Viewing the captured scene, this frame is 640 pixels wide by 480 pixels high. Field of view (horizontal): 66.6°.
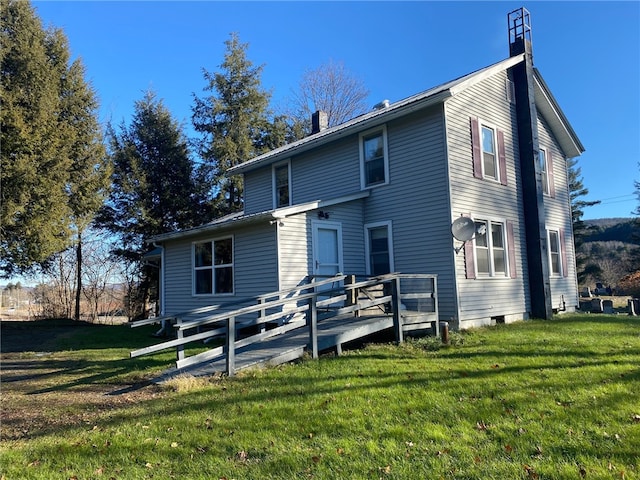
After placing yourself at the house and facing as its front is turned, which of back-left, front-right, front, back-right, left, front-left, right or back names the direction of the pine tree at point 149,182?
right

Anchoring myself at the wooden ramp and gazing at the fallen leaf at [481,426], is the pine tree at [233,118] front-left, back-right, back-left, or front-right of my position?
back-left

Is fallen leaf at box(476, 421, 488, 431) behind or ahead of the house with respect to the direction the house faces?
ahead

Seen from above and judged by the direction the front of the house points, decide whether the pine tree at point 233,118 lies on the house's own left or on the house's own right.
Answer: on the house's own right

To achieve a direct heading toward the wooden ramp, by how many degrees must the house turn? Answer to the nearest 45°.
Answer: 0° — it already faces it

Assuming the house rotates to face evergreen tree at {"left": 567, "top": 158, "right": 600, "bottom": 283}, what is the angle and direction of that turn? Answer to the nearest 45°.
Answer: approximately 180°

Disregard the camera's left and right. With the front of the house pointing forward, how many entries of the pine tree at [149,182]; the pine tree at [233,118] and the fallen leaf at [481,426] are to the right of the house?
2

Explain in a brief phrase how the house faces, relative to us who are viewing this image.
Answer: facing the viewer and to the left of the viewer

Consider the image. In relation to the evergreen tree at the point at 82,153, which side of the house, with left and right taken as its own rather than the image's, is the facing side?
right
